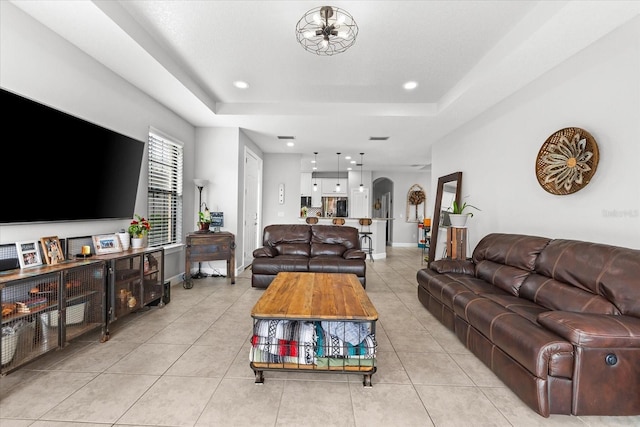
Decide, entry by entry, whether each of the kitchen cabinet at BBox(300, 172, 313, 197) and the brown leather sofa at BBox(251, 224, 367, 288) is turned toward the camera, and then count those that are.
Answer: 2

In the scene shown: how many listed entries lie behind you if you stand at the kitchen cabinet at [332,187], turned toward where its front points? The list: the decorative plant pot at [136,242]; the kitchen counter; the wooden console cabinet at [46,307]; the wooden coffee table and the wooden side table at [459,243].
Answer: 0

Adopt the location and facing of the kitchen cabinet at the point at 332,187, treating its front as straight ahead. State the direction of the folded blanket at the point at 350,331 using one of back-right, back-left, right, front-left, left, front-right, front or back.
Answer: front

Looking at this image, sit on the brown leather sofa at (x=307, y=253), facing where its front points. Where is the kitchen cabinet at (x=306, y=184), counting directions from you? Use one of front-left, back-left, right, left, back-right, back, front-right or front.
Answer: back

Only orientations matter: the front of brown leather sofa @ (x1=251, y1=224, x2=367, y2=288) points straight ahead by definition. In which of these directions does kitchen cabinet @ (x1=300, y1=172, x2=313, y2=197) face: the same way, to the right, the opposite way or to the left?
the same way

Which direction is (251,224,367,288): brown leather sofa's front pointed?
toward the camera

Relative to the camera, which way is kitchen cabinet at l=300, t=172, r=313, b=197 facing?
toward the camera

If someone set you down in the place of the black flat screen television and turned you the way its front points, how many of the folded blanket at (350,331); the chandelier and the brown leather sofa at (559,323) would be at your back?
0

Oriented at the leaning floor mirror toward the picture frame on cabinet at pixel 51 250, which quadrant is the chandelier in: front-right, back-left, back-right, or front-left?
front-left

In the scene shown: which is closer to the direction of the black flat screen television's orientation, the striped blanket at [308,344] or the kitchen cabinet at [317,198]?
the striped blanket

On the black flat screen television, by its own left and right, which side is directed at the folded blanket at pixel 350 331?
front

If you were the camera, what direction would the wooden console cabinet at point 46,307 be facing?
facing the viewer and to the right of the viewer

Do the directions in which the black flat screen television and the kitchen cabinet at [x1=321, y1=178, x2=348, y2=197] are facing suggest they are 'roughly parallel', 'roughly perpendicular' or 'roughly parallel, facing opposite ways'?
roughly perpendicular

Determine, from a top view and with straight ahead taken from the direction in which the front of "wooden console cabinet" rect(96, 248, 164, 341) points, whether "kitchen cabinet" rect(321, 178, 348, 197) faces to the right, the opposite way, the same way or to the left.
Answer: to the right

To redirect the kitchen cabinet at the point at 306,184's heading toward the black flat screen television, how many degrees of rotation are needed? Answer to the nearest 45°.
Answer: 0° — it already faces it

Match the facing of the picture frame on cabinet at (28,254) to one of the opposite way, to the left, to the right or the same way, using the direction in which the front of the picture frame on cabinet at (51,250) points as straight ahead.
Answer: the same way

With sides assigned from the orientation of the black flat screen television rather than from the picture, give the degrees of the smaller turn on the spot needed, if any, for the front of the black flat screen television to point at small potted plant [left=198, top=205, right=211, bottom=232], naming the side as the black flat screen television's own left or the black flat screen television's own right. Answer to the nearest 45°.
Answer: approximately 90° to the black flat screen television's own left

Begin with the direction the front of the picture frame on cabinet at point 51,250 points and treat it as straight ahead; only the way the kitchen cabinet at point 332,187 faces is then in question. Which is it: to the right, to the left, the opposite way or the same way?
to the right

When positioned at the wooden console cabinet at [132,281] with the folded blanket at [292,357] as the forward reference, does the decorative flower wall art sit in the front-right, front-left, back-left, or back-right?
front-left

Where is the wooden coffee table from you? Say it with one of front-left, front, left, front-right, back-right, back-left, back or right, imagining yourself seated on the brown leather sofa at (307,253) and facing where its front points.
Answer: front

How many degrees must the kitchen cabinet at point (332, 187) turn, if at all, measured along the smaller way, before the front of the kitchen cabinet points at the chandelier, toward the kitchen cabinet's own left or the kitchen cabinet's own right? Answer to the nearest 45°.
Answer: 0° — it already faces it
